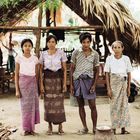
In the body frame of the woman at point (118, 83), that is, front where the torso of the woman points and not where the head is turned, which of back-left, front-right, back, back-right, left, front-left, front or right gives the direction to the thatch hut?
back

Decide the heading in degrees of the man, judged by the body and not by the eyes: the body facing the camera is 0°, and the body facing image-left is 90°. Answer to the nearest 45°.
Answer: approximately 0°

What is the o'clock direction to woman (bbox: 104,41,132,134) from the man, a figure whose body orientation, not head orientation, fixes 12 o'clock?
The woman is roughly at 9 o'clock from the man.

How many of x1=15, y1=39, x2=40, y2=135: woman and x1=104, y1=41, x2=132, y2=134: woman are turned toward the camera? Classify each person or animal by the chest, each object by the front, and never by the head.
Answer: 2

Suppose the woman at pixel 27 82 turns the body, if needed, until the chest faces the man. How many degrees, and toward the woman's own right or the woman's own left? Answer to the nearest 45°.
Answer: approximately 90° to the woman's own left

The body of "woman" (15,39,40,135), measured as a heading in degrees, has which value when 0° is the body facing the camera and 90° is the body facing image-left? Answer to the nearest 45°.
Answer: approximately 0°

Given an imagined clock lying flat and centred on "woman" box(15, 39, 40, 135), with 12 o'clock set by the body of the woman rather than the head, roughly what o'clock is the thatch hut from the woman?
The thatch hut is roughly at 7 o'clock from the woman.

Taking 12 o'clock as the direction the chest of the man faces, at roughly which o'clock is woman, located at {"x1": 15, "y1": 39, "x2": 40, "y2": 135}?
The woman is roughly at 3 o'clock from the man.
